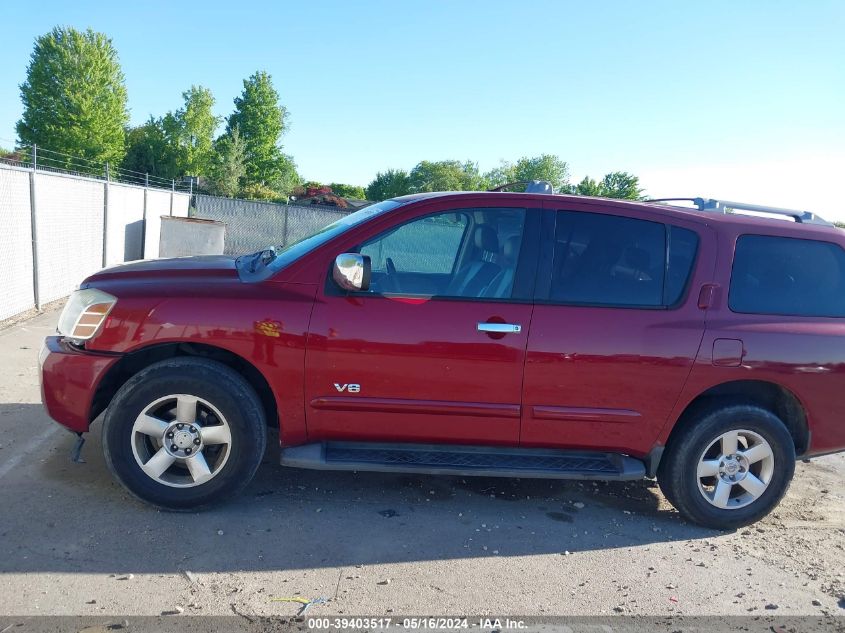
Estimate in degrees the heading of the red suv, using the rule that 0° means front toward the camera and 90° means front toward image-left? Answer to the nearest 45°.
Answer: approximately 90°

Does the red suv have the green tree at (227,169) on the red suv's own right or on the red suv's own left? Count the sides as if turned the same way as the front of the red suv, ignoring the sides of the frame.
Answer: on the red suv's own right

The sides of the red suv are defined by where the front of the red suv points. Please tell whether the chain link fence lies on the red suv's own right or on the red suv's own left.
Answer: on the red suv's own right
